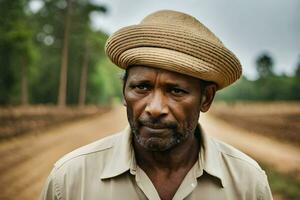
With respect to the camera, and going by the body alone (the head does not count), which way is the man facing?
toward the camera

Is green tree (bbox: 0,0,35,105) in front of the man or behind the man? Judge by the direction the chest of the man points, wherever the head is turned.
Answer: behind

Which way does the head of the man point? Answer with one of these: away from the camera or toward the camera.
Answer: toward the camera
